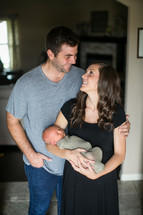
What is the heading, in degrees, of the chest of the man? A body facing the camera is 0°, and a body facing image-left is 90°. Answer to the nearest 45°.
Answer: approximately 315°

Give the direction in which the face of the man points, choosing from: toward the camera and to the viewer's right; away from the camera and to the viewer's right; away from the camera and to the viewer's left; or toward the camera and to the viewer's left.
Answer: toward the camera and to the viewer's right

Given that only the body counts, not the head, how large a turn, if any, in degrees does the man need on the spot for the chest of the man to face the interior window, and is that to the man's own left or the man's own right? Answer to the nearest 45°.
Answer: approximately 135° to the man's own left
